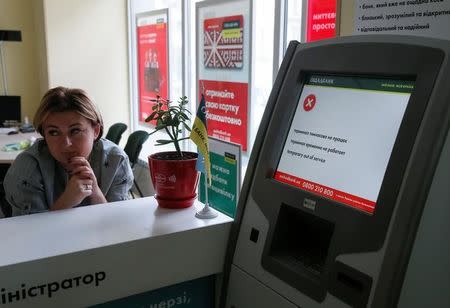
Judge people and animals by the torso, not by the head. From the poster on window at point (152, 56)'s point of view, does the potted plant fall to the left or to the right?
on its left

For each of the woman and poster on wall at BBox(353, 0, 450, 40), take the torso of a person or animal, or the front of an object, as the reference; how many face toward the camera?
2

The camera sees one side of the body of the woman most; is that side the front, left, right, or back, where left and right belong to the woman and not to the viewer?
front

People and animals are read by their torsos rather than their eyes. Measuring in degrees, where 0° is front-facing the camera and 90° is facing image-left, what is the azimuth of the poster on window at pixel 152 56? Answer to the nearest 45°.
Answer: approximately 45°

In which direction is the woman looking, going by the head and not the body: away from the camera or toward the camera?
toward the camera

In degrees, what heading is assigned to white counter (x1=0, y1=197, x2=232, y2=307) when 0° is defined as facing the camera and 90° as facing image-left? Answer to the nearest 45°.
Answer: approximately 315°

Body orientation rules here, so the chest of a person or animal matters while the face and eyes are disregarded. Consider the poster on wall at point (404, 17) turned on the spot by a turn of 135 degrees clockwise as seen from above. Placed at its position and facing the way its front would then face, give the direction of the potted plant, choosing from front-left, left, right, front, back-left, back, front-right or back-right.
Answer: left

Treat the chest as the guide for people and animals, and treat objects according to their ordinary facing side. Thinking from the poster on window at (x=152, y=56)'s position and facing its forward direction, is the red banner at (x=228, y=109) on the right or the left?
on its left

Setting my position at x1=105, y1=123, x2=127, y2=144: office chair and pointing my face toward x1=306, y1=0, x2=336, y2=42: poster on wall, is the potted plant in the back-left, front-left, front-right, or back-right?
front-right

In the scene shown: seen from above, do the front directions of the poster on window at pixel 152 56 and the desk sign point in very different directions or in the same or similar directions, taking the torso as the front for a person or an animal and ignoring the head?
same or similar directions

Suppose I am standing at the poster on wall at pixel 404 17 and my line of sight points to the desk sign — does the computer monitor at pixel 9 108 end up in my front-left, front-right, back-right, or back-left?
front-right

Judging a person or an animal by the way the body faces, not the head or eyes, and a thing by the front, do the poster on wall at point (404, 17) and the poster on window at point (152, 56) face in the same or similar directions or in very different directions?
same or similar directions

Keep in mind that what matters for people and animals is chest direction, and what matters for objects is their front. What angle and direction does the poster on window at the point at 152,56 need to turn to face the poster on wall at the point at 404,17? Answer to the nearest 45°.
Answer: approximately 45° to its left

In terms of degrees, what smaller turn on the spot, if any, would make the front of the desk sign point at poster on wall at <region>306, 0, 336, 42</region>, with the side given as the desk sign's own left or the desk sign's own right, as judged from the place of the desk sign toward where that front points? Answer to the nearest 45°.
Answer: approximately 180°
